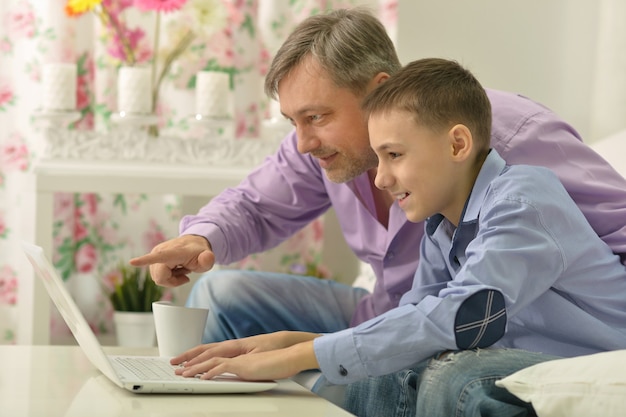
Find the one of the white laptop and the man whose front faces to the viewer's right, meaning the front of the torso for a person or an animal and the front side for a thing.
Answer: the white laptop

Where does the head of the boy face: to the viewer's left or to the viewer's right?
to the viewer's left

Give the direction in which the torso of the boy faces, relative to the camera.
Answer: to the viewer's left

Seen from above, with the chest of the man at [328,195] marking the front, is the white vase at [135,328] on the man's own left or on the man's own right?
on the man's own right

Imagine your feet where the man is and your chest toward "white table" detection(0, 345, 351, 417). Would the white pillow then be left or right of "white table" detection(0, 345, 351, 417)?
left

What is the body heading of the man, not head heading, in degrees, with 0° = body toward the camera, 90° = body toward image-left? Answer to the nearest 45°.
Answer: approximately 45°

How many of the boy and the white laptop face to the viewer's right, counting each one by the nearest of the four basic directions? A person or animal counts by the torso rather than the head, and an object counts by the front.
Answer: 1

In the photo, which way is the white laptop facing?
to the viewer's right

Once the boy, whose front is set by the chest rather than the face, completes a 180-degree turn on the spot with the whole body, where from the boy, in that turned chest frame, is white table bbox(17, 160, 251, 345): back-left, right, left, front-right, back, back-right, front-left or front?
back-left

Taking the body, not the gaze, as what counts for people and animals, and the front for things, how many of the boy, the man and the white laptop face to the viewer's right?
1

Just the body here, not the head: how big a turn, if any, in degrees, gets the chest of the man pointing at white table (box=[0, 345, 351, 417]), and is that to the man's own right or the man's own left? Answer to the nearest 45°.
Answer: approximately 45° to the man's own left

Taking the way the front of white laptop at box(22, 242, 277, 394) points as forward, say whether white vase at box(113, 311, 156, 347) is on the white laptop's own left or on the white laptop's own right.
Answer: on the white laptop's own left
